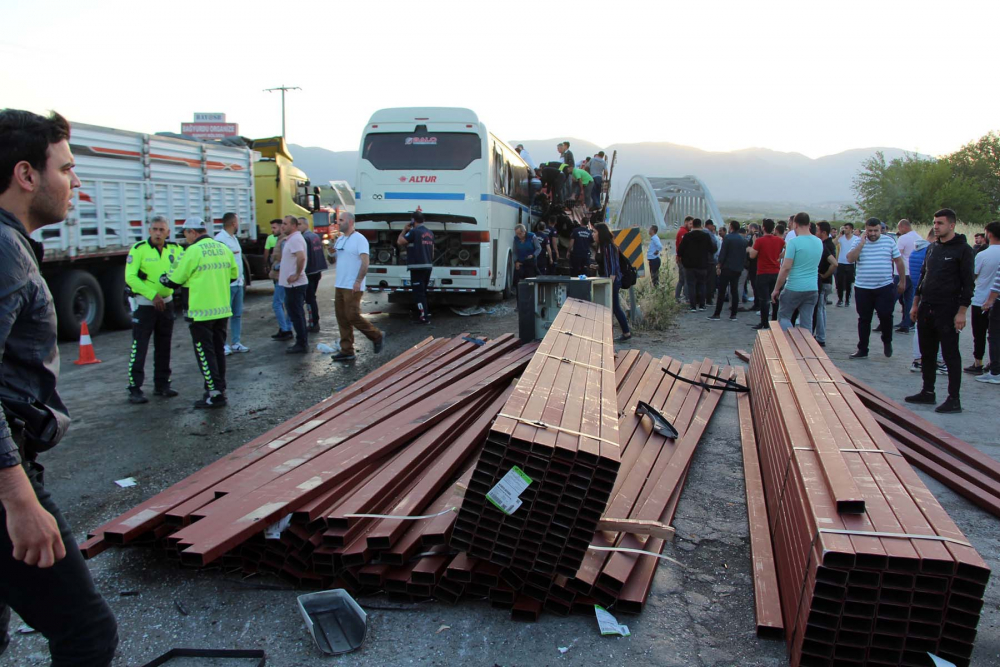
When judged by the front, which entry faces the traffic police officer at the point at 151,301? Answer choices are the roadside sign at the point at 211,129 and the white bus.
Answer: the roadside sign

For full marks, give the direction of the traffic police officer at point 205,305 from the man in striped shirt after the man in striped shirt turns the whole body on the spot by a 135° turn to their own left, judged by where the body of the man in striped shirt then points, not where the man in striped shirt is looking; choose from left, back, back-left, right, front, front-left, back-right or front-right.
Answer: back

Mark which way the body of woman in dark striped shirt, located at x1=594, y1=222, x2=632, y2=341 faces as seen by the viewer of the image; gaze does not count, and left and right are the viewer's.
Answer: facing to the left of the viewer

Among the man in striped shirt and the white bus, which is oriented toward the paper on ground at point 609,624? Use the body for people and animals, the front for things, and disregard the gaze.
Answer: the man in striped shirt

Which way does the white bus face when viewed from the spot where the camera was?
facing away from the viewer

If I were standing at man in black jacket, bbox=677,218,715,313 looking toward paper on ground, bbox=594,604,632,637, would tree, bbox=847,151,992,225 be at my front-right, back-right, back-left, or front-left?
back-left

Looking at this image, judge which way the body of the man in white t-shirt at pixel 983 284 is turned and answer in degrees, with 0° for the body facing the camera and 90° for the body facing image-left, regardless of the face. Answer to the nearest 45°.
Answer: approximately 90°

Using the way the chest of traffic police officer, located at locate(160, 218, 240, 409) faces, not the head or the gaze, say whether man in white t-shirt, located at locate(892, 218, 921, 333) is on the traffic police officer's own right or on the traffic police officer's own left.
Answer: on the traffic police officer's own right

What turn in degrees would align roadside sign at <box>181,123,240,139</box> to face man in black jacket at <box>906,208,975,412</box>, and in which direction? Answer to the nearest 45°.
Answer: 0° — it already faces them

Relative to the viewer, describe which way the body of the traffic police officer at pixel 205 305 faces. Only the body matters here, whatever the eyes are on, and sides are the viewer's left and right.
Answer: facing away from the viewer and to the left of the viewer
